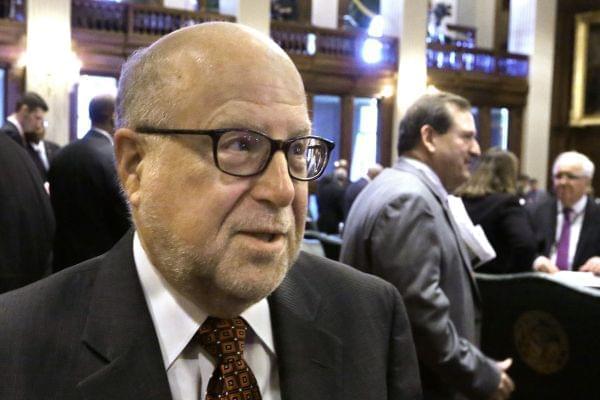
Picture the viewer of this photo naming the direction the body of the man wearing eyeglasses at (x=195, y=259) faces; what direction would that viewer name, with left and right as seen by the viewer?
facing the viewer and to the right of the viewer

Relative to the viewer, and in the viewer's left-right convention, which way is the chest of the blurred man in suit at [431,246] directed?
facing to the right of the viewer

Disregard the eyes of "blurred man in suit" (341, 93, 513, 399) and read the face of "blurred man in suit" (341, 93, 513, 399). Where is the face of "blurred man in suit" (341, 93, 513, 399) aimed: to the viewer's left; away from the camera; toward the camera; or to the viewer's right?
to the viewer's right

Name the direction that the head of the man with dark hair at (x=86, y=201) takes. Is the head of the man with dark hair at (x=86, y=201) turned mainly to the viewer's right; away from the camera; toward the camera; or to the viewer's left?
away from the camera

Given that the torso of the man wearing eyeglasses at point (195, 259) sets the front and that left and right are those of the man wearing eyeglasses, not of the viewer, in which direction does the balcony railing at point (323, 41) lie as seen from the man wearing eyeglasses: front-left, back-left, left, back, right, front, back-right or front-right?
back-left

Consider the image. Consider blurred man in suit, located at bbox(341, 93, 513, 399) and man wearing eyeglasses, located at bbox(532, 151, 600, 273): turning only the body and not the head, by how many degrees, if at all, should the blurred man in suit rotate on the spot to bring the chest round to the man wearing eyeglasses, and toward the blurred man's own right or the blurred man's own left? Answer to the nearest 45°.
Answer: approximately 90° to the blurred man's own left

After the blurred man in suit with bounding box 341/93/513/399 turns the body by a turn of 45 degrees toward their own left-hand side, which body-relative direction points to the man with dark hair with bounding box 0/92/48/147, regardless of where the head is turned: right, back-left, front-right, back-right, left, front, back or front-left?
left

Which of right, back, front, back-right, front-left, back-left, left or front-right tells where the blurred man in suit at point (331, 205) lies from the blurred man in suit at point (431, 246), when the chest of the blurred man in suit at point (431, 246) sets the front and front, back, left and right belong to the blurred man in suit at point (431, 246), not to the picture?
left

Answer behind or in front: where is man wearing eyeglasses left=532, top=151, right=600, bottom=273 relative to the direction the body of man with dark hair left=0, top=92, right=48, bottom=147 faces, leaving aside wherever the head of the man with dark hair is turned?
in front

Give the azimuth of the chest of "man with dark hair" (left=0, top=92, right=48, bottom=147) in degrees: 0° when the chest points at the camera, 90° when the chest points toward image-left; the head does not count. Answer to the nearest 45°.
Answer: approximately 270°

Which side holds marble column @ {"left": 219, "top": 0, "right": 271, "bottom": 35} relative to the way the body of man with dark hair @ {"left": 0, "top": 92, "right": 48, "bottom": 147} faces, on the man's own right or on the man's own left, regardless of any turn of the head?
on the man's own left
